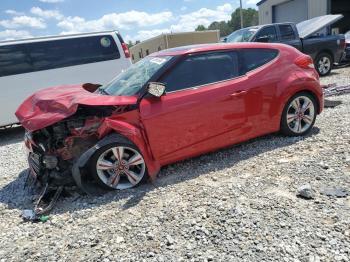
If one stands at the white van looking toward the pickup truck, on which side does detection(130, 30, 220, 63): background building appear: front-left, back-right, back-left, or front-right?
front-left

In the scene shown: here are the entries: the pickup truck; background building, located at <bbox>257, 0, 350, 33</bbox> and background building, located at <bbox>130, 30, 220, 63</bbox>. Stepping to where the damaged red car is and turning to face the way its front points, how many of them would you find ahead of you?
0

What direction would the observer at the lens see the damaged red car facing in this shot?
facing the viewer and to the left of the viewer

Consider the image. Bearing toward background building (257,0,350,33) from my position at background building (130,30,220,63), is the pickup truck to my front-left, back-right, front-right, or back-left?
front-right

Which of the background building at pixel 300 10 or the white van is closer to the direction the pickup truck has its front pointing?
the white van

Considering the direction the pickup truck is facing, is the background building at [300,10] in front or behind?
behind

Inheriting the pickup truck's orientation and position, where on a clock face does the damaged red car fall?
The damaged red car is roughly at 11 o'clock from the pickup truck.

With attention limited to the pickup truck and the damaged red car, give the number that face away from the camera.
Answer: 0

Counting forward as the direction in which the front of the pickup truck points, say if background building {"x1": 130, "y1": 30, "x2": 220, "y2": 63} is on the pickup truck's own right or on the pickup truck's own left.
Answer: on the pickup truck's own right

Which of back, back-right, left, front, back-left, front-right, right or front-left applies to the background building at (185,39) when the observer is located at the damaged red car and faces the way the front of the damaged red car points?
back-right

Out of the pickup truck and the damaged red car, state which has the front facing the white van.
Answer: the pickup truck

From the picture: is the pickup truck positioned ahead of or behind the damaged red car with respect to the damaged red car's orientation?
behind
